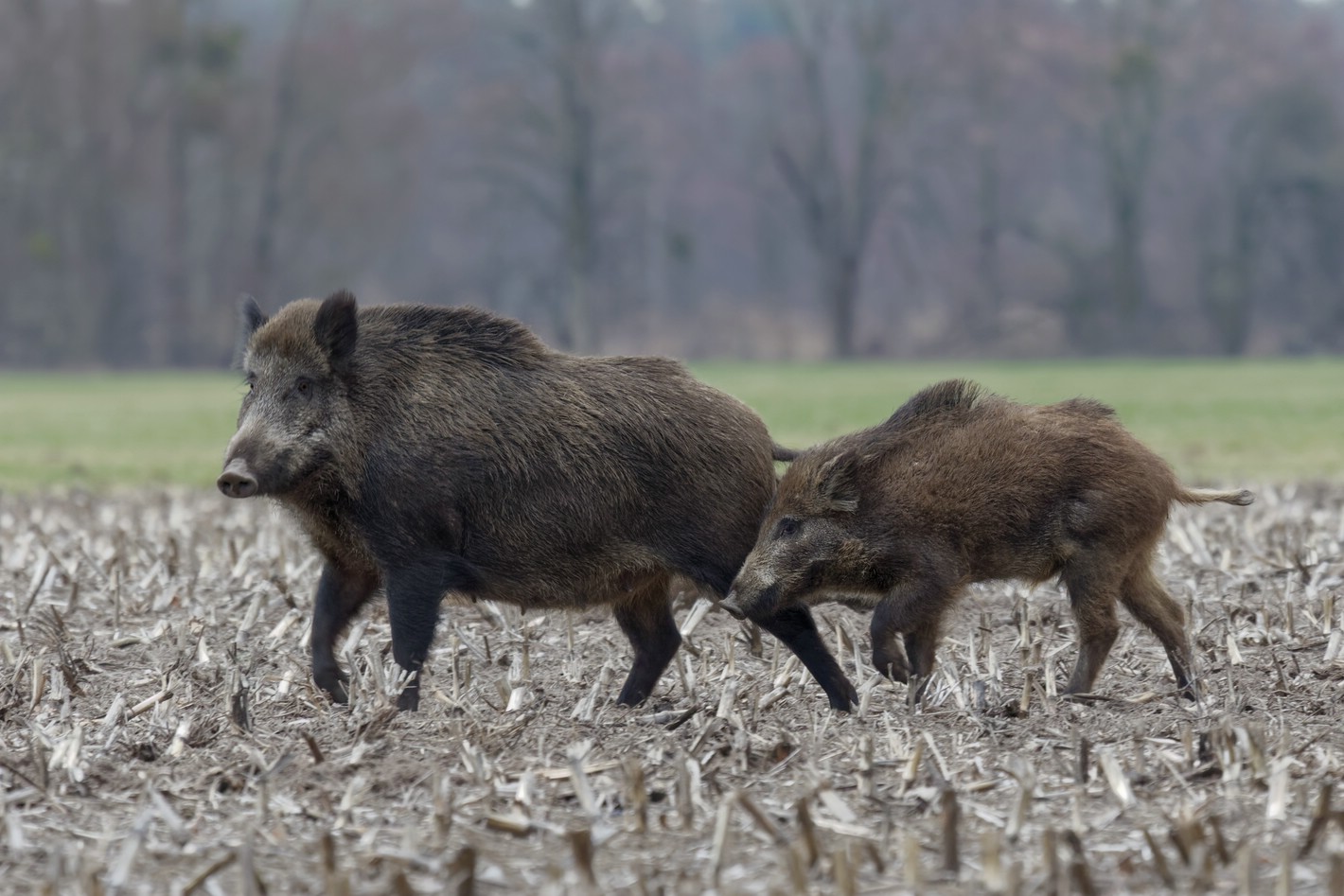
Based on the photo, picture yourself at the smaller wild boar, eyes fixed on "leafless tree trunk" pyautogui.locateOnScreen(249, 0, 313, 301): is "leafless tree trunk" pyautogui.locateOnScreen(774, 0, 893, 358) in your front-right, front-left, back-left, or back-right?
front-right

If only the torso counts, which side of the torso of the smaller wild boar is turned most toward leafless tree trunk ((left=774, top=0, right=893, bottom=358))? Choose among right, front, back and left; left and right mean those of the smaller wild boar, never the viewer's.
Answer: right

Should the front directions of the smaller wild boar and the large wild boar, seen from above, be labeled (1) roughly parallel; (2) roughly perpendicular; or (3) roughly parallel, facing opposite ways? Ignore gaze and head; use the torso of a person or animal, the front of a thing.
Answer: roughly parallel

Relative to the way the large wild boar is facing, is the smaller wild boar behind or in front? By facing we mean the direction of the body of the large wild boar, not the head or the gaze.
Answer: behind

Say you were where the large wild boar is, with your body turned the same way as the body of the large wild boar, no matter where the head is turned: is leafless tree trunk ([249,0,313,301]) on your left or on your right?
on your right

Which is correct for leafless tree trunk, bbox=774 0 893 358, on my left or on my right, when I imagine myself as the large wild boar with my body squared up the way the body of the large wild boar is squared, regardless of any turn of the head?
on my right

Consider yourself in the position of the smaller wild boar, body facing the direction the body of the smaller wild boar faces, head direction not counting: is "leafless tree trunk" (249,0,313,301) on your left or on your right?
on your right

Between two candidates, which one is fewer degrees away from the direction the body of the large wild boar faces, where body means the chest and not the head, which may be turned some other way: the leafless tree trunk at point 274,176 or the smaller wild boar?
the leafless tree trunk

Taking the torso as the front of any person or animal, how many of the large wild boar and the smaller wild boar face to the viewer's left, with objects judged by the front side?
2

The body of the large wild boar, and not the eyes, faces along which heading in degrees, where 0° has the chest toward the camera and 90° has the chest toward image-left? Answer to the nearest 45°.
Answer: approximately 90°

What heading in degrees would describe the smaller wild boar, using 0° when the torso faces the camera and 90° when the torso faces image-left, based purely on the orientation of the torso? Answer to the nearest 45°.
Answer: approximately 90°
